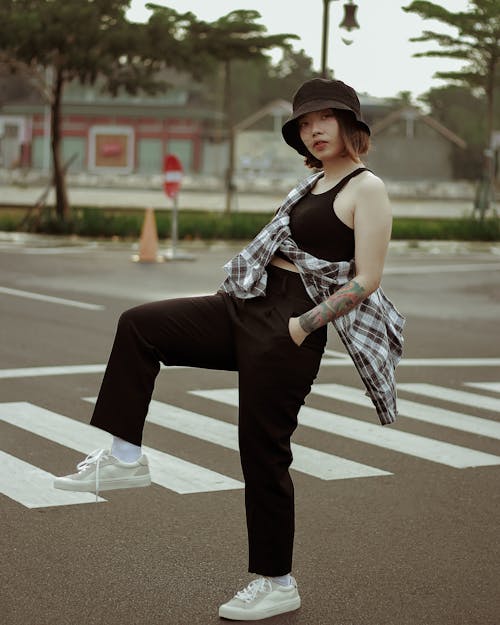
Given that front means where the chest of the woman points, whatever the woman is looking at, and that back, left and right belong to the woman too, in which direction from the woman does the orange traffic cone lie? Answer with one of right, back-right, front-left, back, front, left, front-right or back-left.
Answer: back-right

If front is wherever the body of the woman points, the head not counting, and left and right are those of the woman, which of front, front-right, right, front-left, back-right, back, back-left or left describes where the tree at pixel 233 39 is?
back-right

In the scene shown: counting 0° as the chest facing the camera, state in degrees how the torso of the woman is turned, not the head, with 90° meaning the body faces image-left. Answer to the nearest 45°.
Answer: approximately 45°
